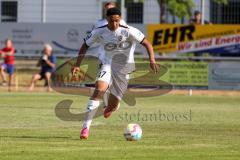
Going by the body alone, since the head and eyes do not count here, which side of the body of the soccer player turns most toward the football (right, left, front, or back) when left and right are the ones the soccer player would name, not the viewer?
front

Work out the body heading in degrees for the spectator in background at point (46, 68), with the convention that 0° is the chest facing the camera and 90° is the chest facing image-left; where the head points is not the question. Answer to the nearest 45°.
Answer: approximately 45°

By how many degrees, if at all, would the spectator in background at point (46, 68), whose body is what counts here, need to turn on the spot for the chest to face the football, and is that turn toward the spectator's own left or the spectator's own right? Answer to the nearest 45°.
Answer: approximately 45° to the spectator's own left

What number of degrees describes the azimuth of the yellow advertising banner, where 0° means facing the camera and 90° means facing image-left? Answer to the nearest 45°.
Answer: approximately 0°

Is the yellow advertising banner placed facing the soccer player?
yes

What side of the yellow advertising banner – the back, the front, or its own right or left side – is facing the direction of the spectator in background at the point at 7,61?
right

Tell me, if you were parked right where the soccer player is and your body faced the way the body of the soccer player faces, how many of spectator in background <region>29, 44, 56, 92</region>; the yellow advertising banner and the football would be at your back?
2

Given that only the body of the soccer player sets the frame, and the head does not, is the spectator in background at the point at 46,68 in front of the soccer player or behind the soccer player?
behind

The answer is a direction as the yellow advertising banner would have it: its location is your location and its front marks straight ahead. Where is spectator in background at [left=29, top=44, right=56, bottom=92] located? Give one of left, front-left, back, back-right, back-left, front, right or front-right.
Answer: front-right

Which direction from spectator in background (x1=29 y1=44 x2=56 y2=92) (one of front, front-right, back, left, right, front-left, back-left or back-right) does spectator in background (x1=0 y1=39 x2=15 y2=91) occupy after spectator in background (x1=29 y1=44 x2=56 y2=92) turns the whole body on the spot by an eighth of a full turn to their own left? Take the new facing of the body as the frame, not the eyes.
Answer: back-right

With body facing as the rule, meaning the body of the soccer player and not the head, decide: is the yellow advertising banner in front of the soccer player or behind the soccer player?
behind

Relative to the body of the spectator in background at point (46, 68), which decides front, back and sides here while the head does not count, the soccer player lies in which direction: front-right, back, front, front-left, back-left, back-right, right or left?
front-left

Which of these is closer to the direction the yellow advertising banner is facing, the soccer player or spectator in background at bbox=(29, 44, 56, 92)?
the soccer player

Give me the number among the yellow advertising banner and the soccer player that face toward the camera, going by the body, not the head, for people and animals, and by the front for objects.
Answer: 2
